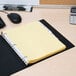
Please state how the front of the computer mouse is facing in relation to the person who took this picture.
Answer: facing away from the viewer and to the left of the viewer
